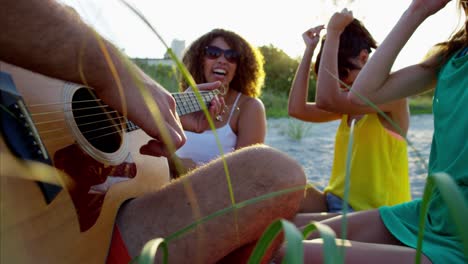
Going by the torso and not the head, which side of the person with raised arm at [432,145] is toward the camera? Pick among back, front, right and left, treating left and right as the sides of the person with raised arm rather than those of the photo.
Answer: left

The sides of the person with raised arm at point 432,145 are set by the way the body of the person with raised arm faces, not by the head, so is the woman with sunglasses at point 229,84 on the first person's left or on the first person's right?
on the first person's right
